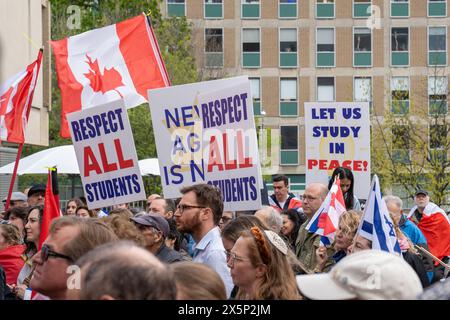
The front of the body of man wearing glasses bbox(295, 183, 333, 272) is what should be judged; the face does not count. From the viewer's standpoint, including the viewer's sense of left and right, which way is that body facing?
facing the viewer and to the left of the viewer

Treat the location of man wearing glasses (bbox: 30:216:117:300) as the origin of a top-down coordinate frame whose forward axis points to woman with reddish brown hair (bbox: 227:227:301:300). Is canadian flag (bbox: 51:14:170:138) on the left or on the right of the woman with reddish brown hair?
left
